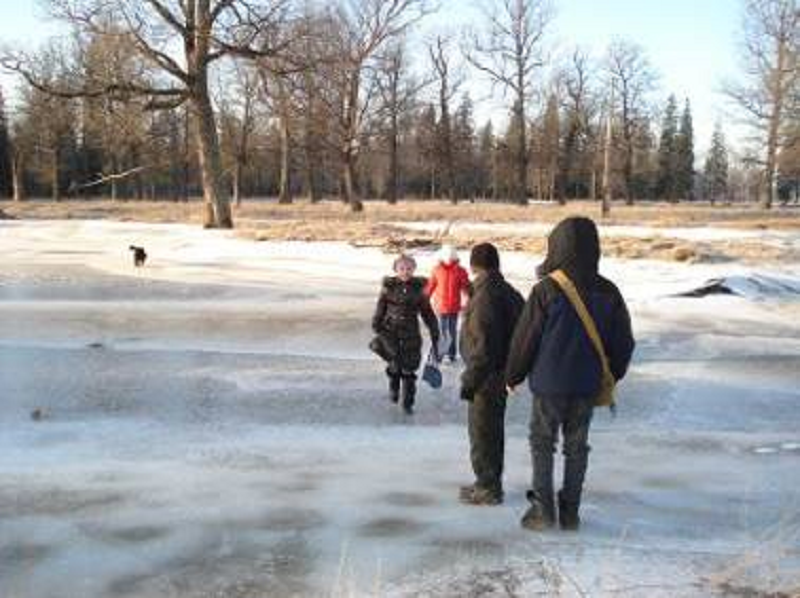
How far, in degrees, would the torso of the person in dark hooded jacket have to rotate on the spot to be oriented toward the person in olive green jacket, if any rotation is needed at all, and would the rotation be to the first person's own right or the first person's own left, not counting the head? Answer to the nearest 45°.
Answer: approximately 45° to the first person's own left

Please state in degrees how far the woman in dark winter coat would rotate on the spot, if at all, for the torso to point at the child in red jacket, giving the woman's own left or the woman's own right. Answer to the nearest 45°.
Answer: approximately 180°

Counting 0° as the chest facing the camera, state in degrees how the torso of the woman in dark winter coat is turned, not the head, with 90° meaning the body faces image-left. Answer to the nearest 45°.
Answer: approximately 0°

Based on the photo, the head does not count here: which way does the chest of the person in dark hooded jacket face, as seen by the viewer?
away from the camera

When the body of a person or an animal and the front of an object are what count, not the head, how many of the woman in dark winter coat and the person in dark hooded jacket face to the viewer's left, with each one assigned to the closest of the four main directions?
0

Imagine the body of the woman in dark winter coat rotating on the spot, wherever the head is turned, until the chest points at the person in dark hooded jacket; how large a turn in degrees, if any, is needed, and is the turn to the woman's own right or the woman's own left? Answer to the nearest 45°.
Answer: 0° — they already face them

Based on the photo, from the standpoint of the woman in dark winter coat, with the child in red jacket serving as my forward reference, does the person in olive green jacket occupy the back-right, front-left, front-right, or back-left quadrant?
back-right
